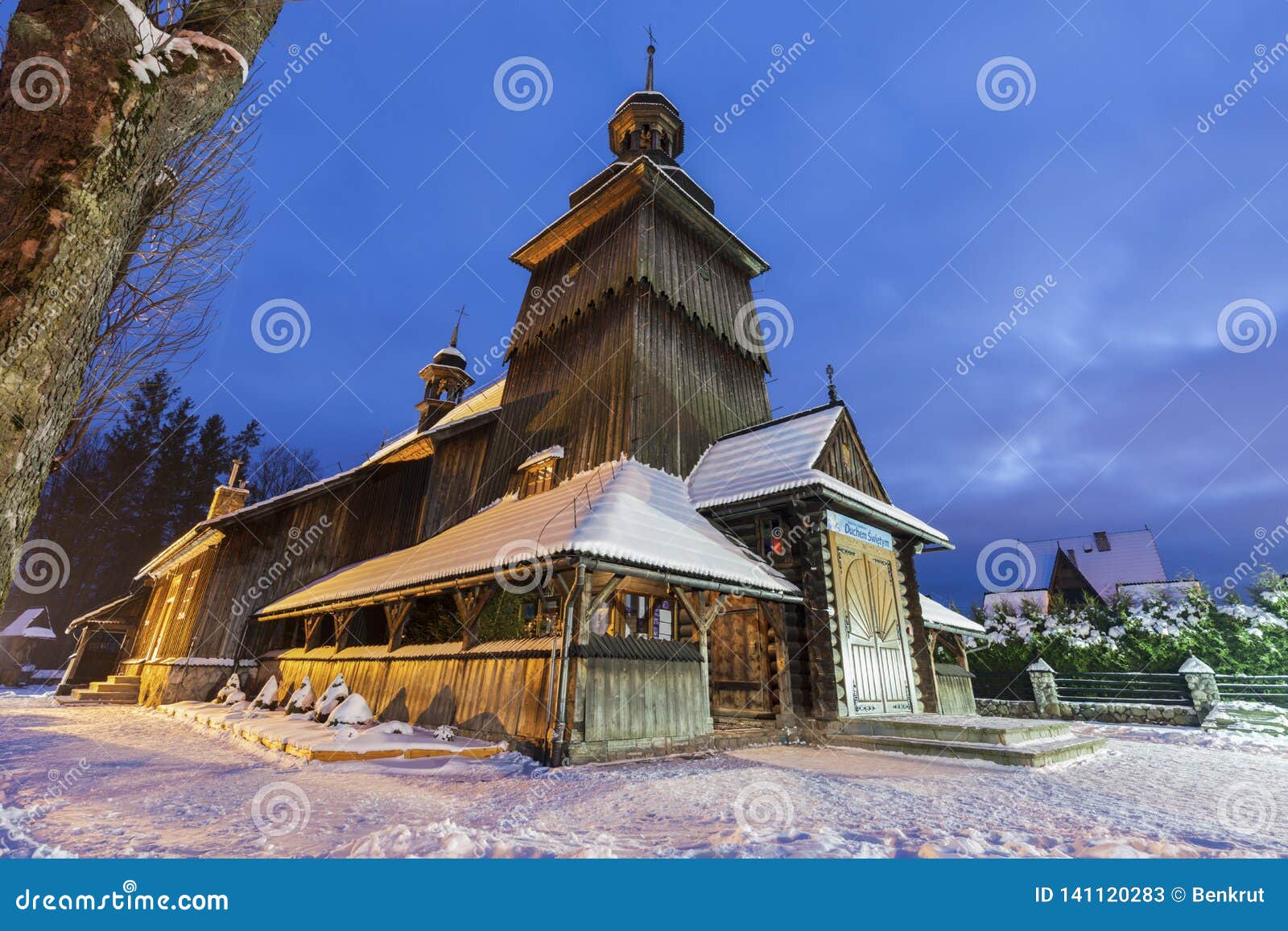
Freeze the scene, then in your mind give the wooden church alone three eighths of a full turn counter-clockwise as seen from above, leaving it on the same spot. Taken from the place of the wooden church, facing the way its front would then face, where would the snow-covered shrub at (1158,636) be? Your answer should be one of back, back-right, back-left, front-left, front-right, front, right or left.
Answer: right

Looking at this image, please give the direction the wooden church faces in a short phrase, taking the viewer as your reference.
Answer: facing the viewer and to the right of the viewer

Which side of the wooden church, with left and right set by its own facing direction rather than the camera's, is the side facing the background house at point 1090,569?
left

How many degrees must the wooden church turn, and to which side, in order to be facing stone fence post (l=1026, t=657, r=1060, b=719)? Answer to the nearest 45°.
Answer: approximately 45° to its left

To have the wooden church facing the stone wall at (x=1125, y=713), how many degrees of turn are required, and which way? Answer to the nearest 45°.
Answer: approximately 45° to its left

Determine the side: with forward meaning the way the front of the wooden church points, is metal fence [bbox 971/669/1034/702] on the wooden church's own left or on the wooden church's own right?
on the wooden church's own left

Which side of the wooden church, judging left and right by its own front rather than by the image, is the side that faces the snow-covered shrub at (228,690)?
right
